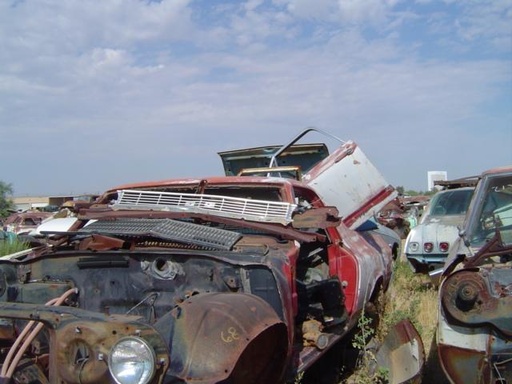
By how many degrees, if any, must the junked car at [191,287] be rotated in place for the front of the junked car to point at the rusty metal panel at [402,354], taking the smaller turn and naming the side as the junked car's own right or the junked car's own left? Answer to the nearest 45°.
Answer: approximately 135° to the junked car's own left

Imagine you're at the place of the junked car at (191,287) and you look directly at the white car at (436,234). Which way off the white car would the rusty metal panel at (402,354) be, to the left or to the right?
right

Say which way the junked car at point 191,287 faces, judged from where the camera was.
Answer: facing the viewer and to the left of the viewer

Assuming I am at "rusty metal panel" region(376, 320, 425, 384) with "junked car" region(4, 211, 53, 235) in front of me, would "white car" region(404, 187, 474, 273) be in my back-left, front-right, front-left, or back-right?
front-right

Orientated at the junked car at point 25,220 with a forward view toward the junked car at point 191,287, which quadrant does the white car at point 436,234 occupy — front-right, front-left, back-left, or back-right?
front-left

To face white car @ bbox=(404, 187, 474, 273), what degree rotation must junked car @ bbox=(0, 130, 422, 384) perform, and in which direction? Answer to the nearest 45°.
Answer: approximately 180°

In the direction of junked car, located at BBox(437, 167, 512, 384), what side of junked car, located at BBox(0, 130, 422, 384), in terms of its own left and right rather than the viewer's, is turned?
left
